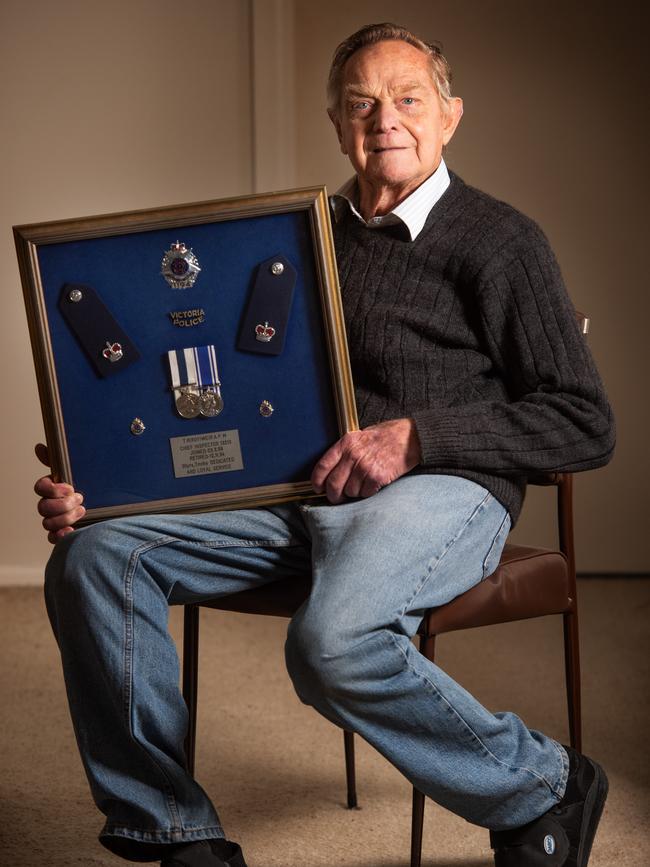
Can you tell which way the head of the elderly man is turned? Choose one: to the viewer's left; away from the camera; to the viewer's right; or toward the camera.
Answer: toward the camera

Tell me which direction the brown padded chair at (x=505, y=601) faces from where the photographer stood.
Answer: facing the viewer and to the left of the viewer
